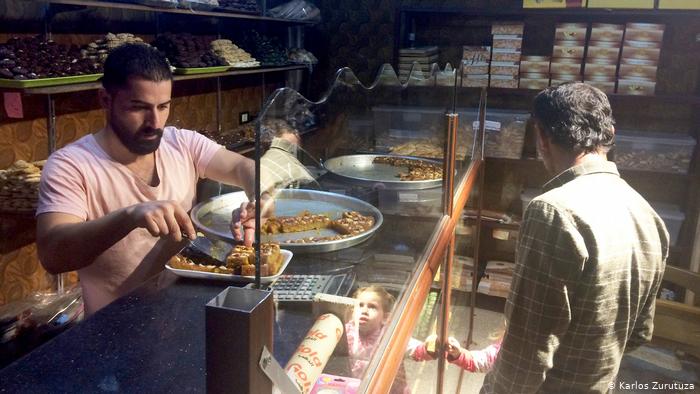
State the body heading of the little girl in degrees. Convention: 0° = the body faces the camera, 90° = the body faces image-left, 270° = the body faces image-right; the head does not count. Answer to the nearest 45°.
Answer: approximately 45°

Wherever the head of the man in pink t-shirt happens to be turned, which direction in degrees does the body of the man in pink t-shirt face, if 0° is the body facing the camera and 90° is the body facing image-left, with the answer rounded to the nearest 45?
approximately 315°

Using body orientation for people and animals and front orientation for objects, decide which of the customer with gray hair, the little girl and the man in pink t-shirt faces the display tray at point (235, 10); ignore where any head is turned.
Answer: the customer with gray hair

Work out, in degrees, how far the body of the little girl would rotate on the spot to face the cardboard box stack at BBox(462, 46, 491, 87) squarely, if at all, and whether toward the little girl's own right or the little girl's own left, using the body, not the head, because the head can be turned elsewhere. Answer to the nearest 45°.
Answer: approximately 135° to the little girl's own right

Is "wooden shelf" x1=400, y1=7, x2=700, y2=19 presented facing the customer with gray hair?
yes

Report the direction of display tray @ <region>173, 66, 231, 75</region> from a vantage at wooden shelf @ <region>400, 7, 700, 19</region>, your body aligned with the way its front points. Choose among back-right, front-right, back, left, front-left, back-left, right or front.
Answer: front-right

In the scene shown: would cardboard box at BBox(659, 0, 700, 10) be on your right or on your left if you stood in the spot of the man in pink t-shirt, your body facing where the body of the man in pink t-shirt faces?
on your left

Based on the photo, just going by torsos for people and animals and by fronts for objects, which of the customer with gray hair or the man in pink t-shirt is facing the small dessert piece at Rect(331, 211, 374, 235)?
the man in pink t-shirt

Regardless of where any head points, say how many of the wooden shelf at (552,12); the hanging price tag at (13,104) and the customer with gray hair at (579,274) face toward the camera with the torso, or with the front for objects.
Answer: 2
